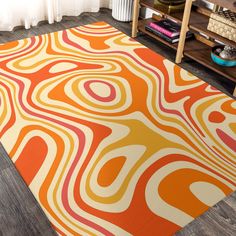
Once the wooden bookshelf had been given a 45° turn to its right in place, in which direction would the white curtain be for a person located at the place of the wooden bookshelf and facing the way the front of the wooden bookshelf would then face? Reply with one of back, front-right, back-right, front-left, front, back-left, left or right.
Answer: front

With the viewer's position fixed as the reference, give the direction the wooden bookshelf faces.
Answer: facing the viewer and to the left of the viewer
